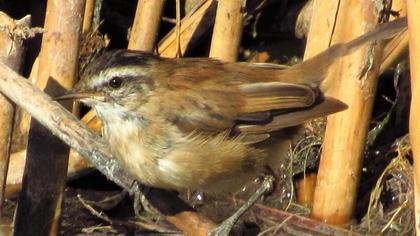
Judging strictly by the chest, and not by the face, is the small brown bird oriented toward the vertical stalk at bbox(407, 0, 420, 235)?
no

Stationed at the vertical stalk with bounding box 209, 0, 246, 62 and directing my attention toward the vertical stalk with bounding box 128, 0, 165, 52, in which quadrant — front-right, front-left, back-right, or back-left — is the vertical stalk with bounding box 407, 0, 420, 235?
back-left

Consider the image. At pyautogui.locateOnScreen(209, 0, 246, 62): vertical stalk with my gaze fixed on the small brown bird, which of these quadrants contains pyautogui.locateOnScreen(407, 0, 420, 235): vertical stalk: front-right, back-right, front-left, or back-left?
front-left

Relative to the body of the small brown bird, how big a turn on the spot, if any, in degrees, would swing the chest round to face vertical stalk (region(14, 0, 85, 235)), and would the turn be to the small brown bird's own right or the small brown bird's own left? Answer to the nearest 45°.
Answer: approximately 45° to the small brown bird's own right

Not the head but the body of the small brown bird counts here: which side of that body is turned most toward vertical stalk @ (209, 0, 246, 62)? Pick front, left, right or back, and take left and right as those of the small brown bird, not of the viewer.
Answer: right

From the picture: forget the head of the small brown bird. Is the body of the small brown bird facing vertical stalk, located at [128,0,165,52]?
no

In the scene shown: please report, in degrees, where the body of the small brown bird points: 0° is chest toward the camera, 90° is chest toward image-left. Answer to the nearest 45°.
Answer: approximately 90°
